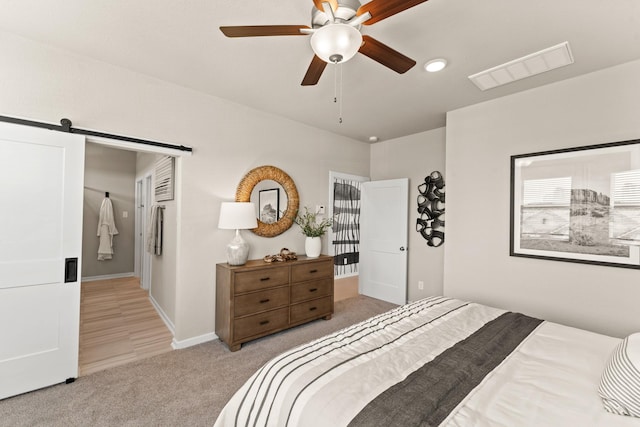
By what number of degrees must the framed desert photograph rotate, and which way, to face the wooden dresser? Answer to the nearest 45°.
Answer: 0° — it already faces it

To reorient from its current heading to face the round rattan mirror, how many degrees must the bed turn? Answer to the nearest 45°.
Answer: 0° — it already faces it

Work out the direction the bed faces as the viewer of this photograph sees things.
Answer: facing away from the viewer and to the left of the viewer

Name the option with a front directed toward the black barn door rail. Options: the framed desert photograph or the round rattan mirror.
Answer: the framed desert photograph

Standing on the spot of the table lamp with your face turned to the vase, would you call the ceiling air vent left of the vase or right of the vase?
right

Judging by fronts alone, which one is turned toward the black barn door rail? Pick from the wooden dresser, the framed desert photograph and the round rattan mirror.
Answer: the framed desert photograph

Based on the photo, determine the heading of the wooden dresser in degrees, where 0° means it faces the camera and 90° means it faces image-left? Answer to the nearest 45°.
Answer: approximately 315°

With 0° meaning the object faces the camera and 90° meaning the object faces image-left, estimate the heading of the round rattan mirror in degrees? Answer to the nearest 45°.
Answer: approximately 315°
